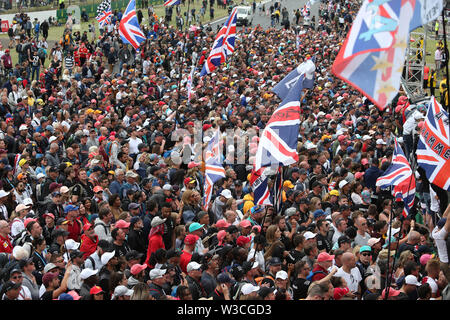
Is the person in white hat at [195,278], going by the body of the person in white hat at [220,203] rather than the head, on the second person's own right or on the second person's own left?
on the second person's own right

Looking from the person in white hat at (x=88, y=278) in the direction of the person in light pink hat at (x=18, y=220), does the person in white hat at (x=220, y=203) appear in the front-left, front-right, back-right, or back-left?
front-right

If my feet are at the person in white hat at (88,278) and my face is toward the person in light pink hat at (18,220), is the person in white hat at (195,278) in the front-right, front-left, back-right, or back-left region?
back-right

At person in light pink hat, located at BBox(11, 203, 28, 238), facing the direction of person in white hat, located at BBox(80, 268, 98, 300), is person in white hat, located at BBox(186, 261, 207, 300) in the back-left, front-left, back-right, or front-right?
front-left

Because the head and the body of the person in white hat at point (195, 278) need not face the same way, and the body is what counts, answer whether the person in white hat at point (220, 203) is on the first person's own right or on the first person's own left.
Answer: on the first person's own left
